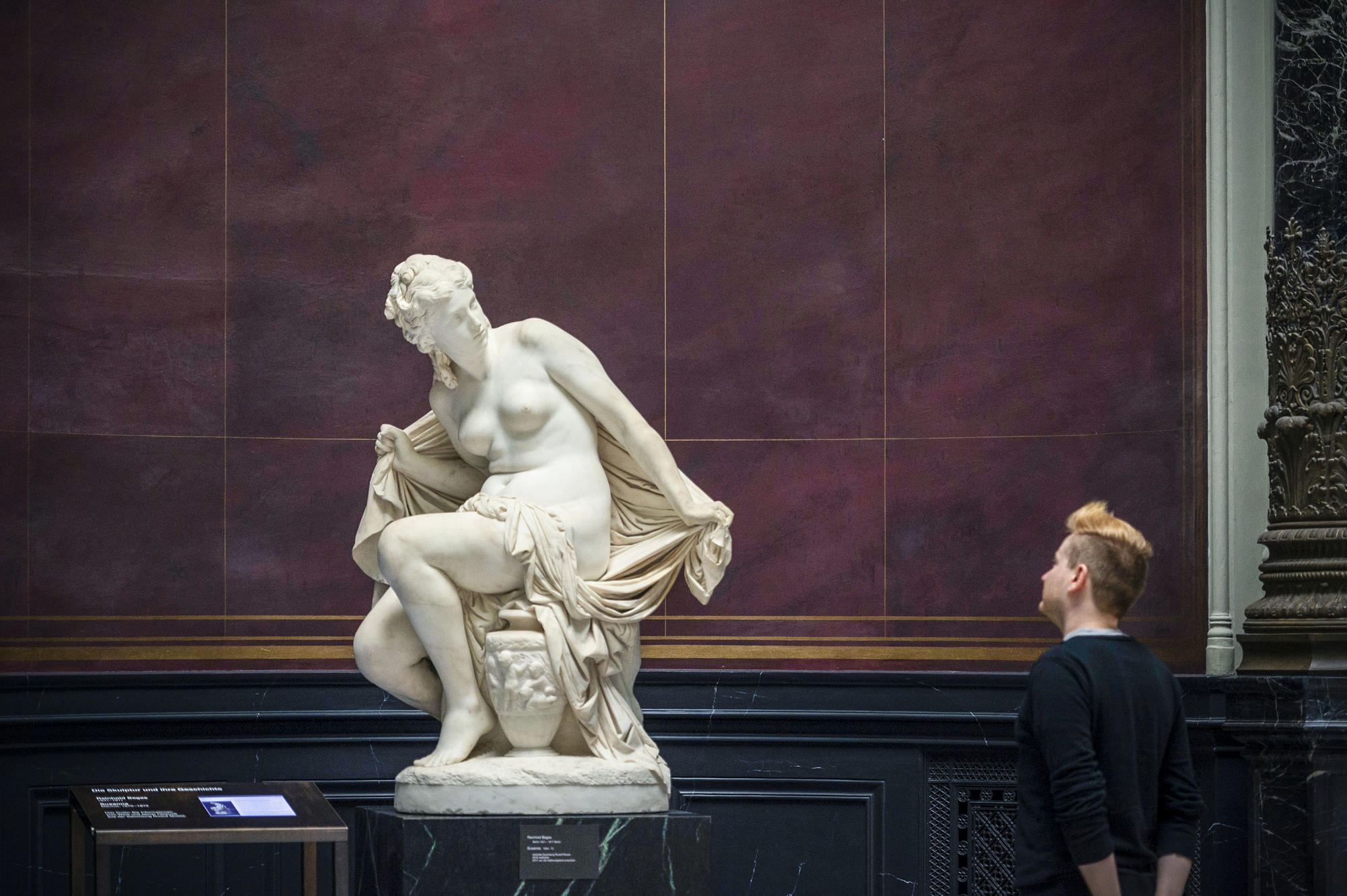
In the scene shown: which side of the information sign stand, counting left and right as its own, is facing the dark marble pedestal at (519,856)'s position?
left

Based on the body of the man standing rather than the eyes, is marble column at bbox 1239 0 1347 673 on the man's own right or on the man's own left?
on the man's own right

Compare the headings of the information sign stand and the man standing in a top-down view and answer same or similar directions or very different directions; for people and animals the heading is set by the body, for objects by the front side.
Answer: very different directions

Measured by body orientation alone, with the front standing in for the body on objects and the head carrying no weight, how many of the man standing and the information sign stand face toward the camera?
1

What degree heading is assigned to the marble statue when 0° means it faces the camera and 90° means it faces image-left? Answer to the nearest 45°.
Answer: approximately 45°

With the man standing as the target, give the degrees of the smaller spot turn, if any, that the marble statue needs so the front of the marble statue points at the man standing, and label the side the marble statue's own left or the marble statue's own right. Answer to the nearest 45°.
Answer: approximately 90° to the marble statue's own left

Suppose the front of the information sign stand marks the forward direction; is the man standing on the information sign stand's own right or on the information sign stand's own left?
on the information sign stand's own left

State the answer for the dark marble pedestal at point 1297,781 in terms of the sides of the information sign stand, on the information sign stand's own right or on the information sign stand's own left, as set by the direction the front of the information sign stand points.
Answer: on the information sign stand's own left

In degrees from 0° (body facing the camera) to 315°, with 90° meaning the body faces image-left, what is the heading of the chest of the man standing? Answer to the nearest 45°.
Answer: approximately 135°
